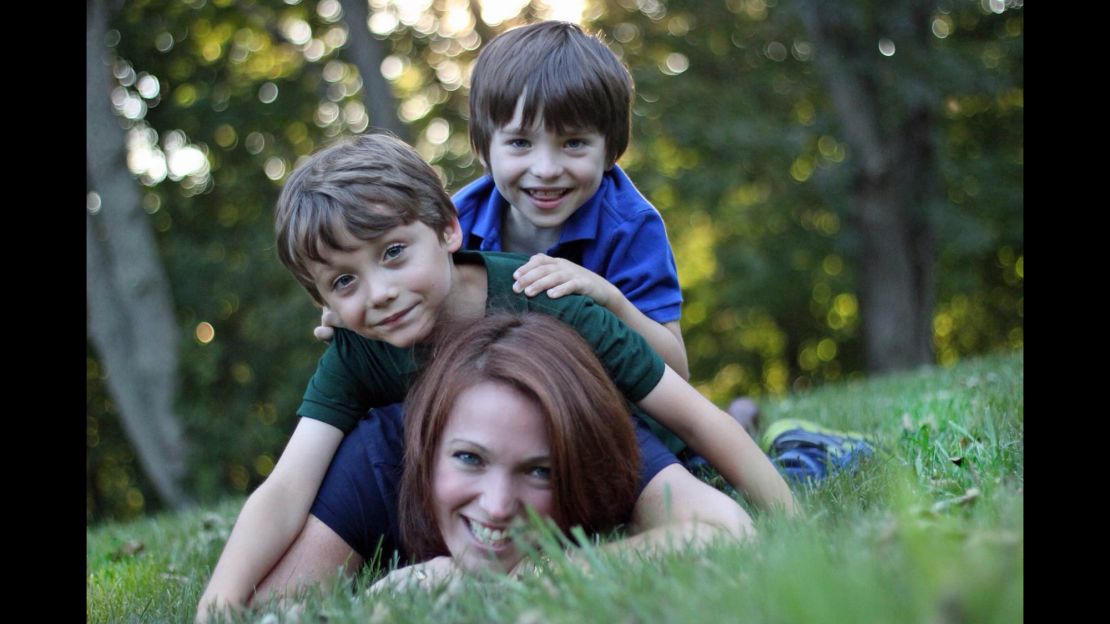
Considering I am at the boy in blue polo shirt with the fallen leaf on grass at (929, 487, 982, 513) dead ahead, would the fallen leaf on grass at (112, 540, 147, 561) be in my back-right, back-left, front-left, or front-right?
back-right

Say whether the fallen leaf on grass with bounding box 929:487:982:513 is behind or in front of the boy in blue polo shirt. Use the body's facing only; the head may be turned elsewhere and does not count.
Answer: in front

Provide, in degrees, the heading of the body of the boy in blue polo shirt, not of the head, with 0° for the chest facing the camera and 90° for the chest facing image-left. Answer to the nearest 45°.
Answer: approximately 0°

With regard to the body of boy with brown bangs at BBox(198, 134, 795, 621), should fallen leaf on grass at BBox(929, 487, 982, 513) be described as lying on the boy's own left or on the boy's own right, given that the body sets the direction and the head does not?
on the boy's own left

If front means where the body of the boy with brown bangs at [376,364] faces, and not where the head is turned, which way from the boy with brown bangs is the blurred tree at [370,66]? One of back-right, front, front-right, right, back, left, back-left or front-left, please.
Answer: back

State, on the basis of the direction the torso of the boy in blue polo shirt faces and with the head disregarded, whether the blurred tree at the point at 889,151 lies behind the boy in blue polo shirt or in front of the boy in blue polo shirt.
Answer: behind

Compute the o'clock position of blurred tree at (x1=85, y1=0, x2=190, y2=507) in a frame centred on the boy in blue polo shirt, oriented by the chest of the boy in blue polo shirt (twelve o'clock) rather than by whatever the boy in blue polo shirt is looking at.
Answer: The blurred tree is roughly at 5 o'clock from the boy in blue polo shirt.
